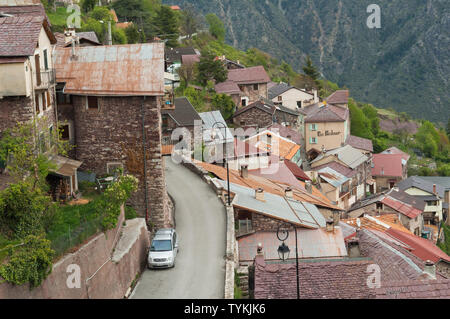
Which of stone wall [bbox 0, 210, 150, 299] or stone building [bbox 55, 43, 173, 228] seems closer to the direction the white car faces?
the stone wall

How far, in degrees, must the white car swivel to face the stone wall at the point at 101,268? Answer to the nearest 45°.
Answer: approximately 45° to its right

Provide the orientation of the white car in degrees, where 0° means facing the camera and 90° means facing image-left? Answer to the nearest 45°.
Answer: approximately 0°

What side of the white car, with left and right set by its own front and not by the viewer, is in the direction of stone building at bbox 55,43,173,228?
back
